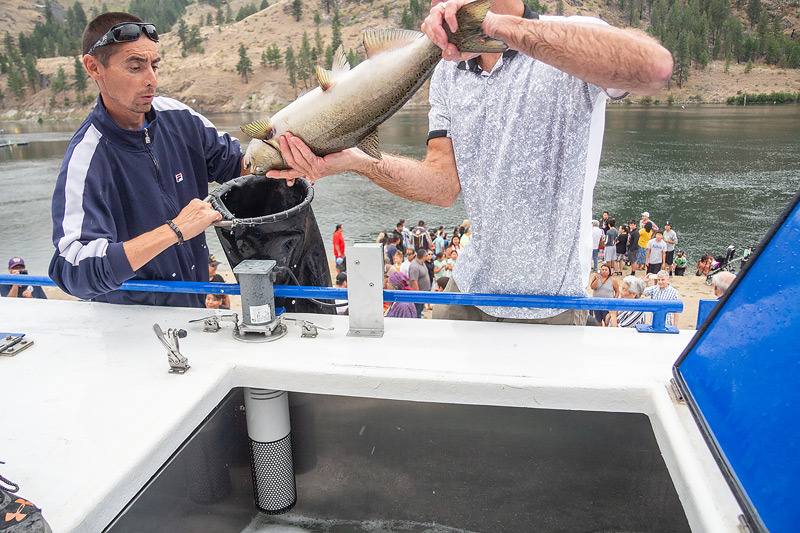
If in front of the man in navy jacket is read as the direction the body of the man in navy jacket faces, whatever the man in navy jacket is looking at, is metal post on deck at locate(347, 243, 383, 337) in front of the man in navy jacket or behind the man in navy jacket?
in front

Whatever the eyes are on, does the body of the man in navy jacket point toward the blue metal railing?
yes

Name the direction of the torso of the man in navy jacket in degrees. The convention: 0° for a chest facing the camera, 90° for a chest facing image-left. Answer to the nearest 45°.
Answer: approximately 315°
